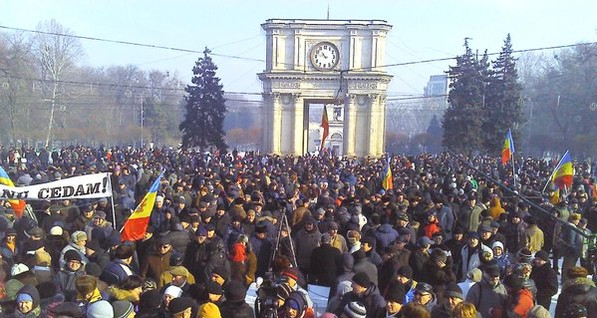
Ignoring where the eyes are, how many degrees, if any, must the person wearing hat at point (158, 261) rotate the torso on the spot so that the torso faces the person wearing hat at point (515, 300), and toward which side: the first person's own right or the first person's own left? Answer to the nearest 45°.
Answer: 0° — they already face them

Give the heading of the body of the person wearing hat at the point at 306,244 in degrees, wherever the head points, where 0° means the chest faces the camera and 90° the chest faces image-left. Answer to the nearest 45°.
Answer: approximately 0°

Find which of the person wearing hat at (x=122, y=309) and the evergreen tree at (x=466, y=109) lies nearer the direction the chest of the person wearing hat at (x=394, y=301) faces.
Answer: the person wearing hat

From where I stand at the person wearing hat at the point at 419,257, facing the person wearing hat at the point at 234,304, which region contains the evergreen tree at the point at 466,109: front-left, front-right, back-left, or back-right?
back-right

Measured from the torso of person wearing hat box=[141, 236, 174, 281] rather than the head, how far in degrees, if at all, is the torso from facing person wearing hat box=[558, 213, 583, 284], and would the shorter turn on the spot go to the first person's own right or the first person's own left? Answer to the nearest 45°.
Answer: approximately 45° to the first person's own left

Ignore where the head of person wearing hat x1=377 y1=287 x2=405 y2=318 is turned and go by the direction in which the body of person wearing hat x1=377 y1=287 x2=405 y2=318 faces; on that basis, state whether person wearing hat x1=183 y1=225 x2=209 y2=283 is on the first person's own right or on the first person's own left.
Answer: on the first person's own right
